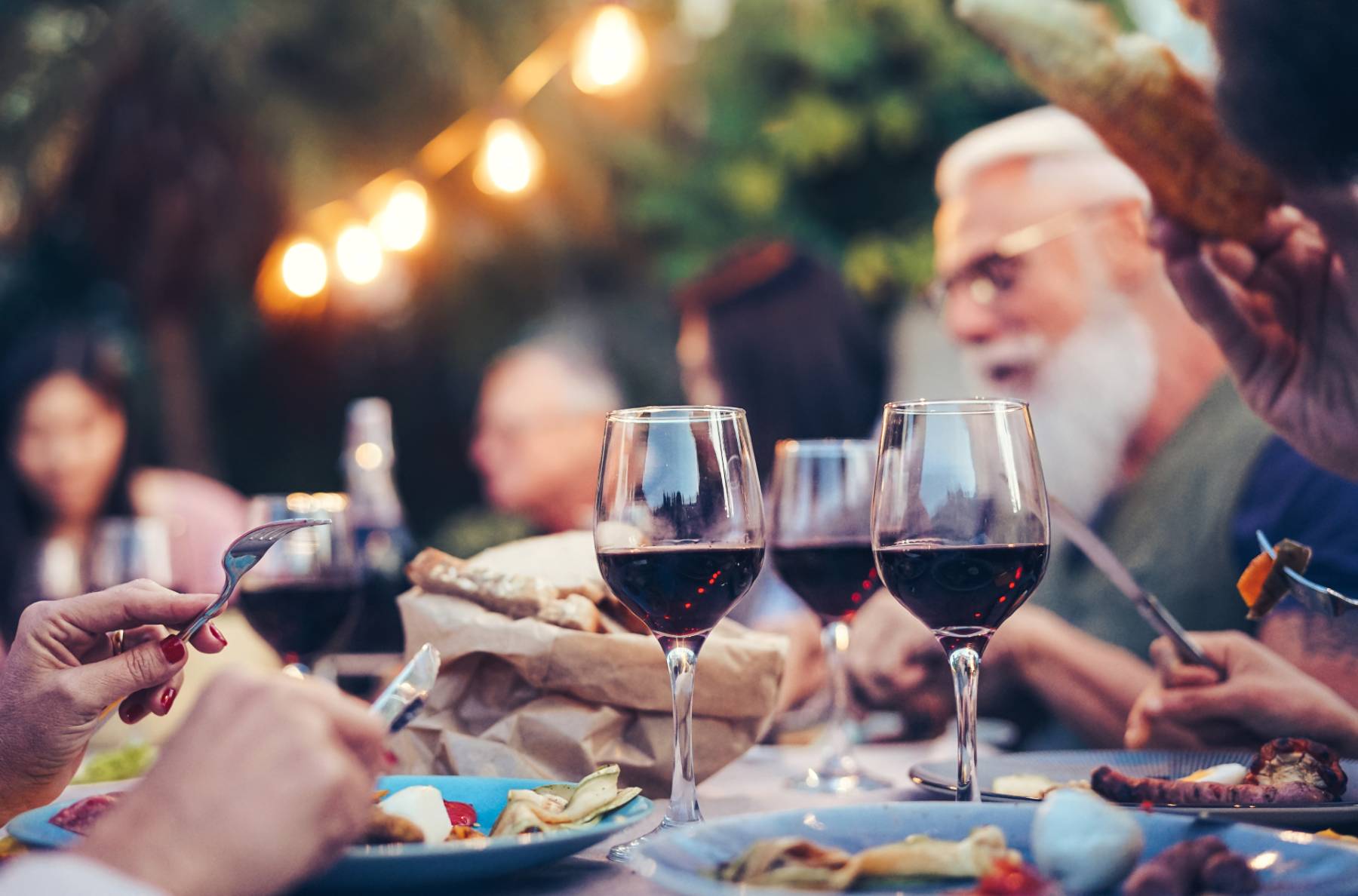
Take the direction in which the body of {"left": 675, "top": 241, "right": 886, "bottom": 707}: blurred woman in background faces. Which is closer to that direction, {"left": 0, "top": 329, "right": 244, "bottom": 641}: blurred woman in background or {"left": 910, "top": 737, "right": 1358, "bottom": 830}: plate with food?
the blurred woman in background

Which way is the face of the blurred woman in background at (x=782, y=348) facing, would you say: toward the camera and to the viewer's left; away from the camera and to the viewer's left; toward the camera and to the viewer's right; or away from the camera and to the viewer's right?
away from the camera and to the viewer's left

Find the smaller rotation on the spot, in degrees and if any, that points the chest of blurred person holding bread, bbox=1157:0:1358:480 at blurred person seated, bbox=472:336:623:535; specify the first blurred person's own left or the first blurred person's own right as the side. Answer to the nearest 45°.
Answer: approximately 45° to the first blurred person's own right

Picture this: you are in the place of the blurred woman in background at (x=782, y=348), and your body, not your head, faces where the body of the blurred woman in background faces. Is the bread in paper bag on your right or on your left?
on your left

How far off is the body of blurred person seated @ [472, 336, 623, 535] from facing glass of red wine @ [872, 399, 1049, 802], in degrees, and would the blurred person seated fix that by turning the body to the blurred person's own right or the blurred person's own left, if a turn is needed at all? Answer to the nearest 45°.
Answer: approximately 45° to the blurred person's own left

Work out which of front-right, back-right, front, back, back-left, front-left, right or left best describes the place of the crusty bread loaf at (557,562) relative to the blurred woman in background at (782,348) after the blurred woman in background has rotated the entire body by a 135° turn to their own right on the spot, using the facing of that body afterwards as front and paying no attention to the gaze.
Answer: back-right

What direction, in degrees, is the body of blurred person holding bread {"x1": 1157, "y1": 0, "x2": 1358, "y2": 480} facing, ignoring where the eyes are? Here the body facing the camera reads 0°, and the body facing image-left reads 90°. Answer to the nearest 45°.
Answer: approximately 90°

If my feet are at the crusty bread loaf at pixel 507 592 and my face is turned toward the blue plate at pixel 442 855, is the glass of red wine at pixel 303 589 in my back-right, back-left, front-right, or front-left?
back-right
